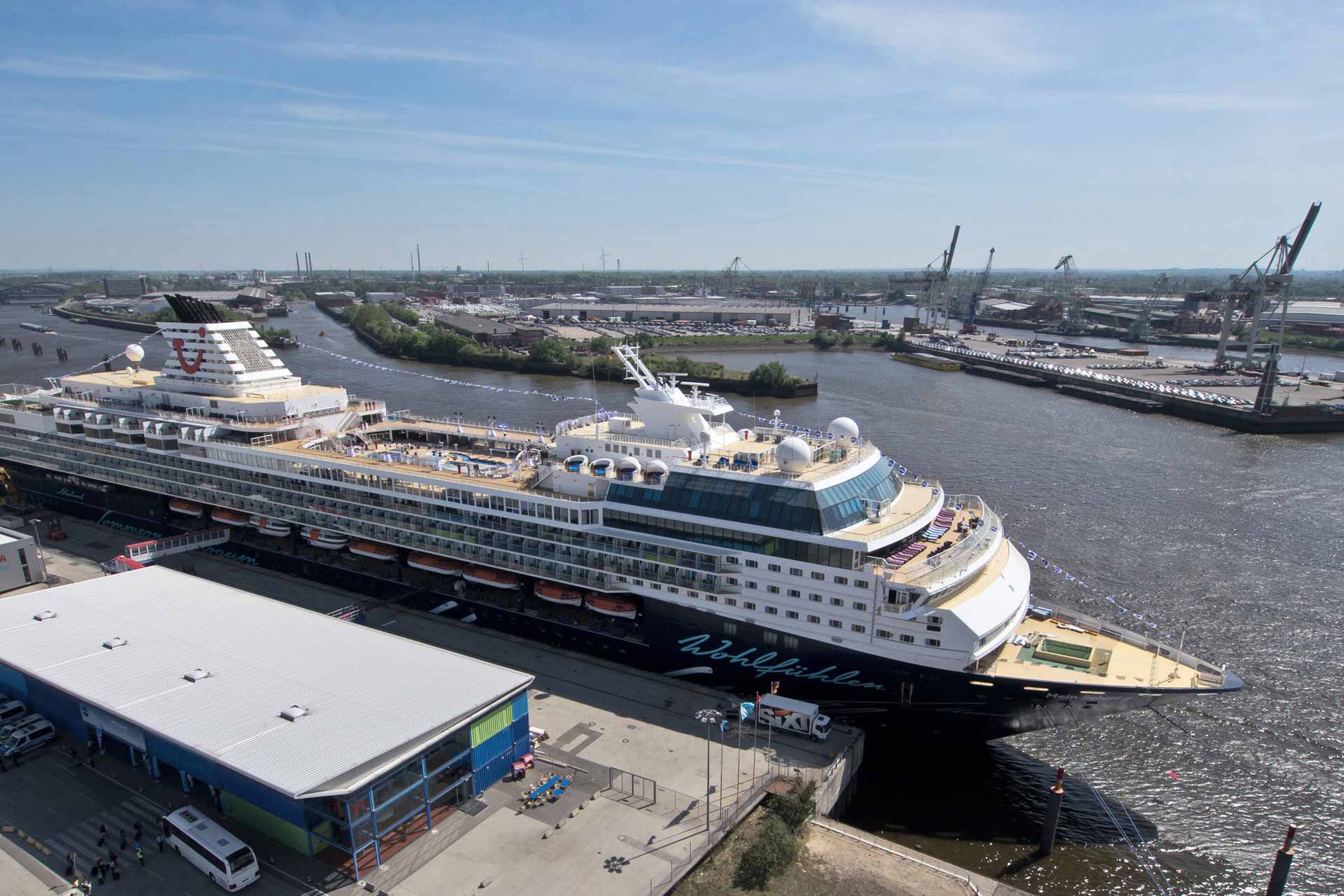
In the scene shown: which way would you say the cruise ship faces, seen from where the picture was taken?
facing the viewer and to the right of the viewer

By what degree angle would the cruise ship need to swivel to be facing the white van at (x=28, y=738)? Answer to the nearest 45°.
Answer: approximately 135° to its right

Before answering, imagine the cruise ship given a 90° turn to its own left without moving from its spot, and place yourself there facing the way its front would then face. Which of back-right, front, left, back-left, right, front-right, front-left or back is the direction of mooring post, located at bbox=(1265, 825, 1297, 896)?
right

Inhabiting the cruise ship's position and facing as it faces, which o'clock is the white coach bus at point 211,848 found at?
The white coach bus is roughly at 3 o'clock from the cruise ship.

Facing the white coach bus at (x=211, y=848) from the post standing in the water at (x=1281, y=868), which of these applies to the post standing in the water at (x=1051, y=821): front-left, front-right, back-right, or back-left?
front-right

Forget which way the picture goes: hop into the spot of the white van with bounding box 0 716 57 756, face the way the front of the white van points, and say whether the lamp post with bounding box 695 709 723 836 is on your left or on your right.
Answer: on your left

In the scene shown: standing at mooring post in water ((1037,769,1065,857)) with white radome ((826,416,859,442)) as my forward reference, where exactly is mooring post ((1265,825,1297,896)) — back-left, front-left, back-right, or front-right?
back-right

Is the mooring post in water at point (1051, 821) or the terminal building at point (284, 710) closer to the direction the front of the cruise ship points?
the mooring post in water

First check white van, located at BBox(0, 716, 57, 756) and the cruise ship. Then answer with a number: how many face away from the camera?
0

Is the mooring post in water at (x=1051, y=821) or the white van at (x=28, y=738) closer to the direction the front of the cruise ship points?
the mooring post in water

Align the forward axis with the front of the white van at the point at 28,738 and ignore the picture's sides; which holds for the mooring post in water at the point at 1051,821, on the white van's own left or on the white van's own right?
on the white van's own left

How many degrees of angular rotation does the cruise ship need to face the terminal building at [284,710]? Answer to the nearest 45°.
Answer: approximately 90° to its right

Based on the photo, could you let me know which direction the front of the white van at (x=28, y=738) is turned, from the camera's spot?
facing the viewer and to the left of the viewer

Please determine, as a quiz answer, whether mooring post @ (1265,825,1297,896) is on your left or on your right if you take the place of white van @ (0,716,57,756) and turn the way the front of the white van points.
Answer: on your left

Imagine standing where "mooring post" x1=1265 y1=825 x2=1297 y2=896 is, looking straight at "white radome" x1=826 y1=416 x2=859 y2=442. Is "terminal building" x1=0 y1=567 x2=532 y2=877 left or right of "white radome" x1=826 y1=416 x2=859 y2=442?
left
